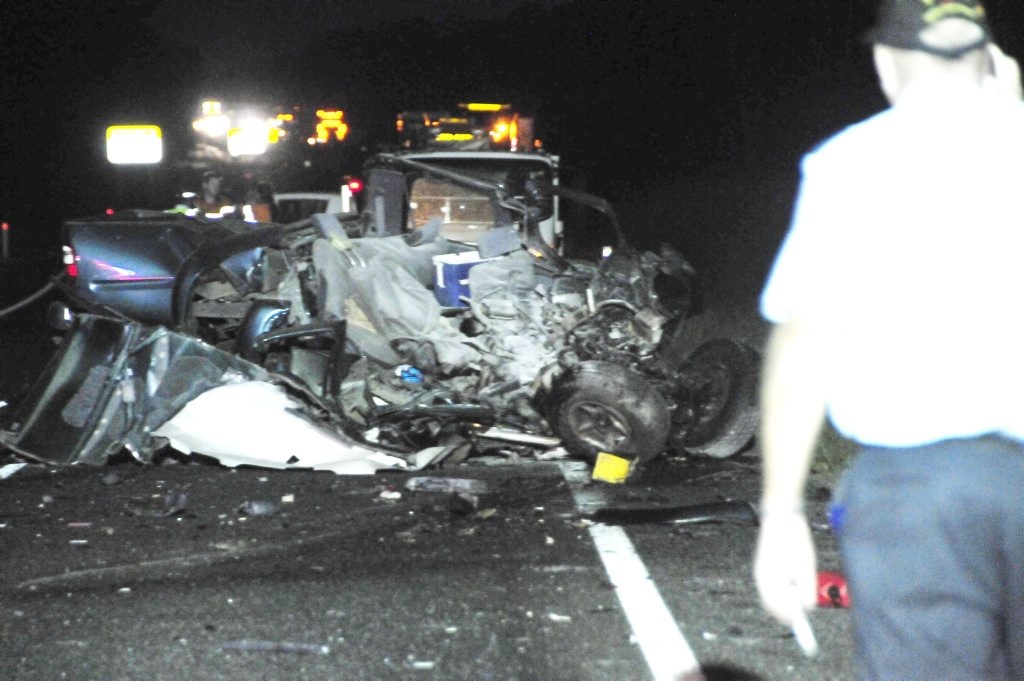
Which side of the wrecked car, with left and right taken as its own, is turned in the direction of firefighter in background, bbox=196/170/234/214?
left

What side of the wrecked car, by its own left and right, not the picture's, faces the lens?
right

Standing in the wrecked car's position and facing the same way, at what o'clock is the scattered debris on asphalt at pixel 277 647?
The scattered debris on asphalt is roughly at 3 o'clock from the wrecked car.

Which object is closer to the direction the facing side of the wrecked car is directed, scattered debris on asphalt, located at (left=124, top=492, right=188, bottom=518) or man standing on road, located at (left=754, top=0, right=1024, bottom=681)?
the man standing on road
